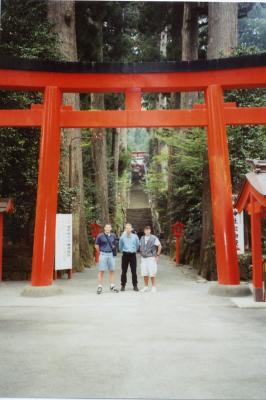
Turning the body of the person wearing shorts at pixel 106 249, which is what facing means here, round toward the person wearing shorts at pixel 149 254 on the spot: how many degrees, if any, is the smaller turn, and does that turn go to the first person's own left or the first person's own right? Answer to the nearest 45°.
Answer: approximately 90° to the first person's own left

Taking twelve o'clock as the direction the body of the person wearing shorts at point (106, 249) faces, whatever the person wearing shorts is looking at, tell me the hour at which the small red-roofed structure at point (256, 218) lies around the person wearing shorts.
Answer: The small red-roofed structure is roughly at 10 o'clock from the person wearing shorts.

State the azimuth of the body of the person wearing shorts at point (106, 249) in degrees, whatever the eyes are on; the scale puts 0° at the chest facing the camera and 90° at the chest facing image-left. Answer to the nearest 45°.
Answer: approximately 0°

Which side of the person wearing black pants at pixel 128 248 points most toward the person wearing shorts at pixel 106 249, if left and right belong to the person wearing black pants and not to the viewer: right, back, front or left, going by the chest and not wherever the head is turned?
right

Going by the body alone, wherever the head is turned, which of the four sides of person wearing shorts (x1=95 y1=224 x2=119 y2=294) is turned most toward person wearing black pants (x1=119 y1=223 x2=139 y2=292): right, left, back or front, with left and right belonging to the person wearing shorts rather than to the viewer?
left

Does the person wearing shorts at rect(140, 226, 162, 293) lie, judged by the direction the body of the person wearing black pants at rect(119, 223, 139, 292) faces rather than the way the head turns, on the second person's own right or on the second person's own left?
on the second person's own left

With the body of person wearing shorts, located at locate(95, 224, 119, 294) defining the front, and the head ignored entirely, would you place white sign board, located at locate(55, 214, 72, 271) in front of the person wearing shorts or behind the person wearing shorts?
behind

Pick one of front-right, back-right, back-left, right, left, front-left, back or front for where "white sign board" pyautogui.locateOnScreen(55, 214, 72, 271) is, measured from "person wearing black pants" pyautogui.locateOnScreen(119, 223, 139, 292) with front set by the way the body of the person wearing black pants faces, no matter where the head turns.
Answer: back-right

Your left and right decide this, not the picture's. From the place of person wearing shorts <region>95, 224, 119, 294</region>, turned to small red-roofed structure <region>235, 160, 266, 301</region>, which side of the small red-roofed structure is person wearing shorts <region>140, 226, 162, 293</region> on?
left
